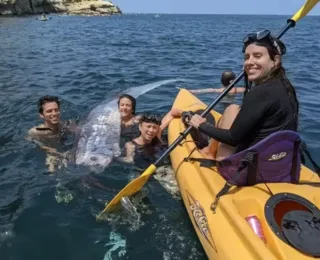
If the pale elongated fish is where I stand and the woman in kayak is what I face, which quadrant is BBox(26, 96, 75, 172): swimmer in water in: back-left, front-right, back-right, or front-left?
back-right

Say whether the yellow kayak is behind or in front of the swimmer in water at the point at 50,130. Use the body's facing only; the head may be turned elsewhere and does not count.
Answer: in front

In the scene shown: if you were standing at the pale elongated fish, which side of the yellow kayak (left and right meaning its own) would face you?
front

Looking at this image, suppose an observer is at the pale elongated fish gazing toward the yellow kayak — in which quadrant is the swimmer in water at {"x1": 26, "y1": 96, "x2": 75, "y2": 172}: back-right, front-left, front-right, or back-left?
back-right

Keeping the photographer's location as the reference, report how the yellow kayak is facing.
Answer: facing away from the viewer and to the left of the viewer

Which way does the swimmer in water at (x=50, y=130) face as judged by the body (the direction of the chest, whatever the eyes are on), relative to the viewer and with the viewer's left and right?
facing the viewer and to the right of the viewer

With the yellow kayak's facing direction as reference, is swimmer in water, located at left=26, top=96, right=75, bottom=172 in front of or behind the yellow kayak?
in front
